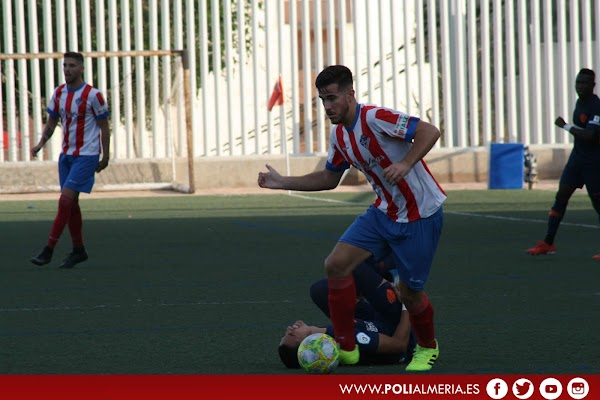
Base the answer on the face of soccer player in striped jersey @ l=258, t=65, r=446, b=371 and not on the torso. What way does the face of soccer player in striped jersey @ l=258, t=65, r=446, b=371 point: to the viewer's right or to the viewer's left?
to the viewer's left

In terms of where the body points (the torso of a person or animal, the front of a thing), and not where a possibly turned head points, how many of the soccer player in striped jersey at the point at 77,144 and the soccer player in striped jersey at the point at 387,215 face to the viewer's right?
0

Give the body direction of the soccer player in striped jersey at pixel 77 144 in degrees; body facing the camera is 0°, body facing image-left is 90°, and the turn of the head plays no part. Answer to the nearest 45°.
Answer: approximately 45°

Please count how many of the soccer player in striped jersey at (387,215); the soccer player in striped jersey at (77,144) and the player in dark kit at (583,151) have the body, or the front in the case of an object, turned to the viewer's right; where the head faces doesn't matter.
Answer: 0

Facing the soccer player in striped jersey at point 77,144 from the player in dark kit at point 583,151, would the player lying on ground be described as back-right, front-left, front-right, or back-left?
front-left

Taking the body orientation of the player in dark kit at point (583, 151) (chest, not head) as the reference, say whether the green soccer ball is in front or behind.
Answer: in front

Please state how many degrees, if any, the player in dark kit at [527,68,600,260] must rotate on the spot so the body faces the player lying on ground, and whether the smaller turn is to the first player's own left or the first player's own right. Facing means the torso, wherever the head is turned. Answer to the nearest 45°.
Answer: approximately 45° to the first player's own left

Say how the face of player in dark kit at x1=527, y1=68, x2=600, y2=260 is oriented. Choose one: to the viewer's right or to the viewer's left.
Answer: to the viewer's left

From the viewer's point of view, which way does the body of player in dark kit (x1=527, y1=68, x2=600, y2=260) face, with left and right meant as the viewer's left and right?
facing the viewer and to the left of the viewer

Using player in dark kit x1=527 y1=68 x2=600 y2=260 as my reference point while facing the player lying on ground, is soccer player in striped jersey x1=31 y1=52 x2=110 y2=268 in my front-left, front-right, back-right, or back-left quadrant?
front-right
